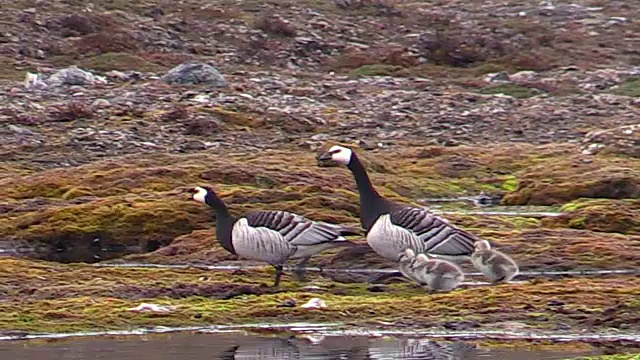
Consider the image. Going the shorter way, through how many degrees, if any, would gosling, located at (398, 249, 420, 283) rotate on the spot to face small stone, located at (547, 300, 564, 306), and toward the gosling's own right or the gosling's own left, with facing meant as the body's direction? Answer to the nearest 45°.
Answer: approximately 135° to the gosling's own left

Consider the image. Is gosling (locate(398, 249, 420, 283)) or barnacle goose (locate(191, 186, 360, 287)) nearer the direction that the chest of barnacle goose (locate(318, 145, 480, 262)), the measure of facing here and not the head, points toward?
the barnacle goose

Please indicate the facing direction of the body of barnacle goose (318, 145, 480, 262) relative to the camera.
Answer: to the viewer's left

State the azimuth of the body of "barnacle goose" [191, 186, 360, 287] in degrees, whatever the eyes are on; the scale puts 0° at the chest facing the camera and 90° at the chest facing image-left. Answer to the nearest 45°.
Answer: approximately 90°

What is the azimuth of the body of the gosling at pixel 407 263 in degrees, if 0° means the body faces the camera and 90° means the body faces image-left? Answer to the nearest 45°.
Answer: approximately 90°

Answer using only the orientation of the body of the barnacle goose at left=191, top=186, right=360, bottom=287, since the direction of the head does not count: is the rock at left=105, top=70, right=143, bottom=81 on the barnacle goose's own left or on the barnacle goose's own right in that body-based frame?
on the barnacle goose's own right

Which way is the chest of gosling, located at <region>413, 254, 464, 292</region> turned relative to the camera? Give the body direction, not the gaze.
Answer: to the viewer's left

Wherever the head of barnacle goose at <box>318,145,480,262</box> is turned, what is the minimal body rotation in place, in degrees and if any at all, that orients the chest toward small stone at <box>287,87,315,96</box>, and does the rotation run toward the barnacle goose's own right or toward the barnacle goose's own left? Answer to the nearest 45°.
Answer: approximately 90° to the barnacle goose's own right
